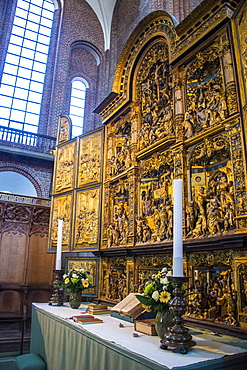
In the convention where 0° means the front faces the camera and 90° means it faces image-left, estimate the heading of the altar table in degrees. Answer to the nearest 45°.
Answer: approximately 45°

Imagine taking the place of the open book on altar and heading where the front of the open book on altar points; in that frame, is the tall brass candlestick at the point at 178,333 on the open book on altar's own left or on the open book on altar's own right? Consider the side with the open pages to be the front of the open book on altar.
on the open book on altar's own left

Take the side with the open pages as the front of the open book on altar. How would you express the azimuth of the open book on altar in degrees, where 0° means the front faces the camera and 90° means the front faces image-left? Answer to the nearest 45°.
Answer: approximately 45°

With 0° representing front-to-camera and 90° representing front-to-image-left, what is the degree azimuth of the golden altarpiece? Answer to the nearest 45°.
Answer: approximately 45°
